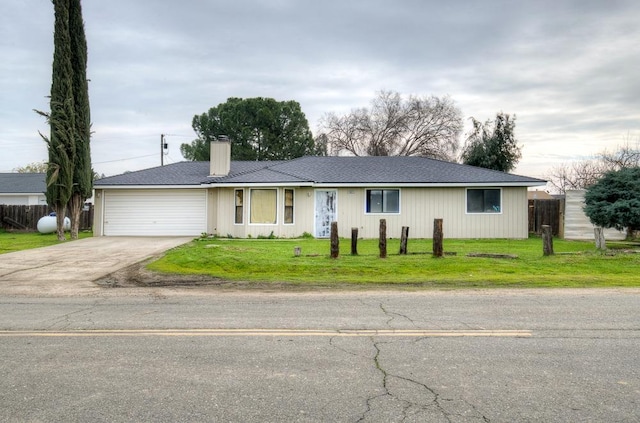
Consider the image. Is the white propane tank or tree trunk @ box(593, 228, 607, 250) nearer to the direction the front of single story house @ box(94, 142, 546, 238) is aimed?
the tree trunk

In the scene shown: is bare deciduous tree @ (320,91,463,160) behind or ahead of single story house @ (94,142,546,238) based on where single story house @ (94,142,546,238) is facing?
behind

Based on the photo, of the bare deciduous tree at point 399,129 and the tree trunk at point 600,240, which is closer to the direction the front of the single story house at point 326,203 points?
the tree trunk

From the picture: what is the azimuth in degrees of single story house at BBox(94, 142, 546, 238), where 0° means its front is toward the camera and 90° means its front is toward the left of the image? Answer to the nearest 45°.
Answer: approximately 0°

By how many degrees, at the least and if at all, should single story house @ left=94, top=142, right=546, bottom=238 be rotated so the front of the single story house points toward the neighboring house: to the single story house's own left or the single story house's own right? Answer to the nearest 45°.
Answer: approximately 135° to the single story house's own right

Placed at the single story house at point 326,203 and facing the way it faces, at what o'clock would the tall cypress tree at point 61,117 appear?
The tall cypress tree is roughly at 3 o'clock from the single story house.

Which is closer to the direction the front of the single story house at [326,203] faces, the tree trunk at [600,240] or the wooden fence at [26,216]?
the tree trunk

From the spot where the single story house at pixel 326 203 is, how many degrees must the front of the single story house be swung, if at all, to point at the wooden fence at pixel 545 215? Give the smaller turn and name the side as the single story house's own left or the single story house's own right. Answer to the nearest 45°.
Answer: approximately 90° to the single story house's own left

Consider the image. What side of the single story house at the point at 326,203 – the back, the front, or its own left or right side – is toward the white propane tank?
right

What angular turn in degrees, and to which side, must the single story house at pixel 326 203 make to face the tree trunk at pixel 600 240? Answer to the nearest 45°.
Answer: approximately 45° to its left

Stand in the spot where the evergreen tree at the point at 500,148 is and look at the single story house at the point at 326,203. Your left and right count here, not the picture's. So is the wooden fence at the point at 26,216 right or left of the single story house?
right

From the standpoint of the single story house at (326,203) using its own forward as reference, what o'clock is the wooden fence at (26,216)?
The wooden fence is roughly at 4 o'clock from the single story house.
